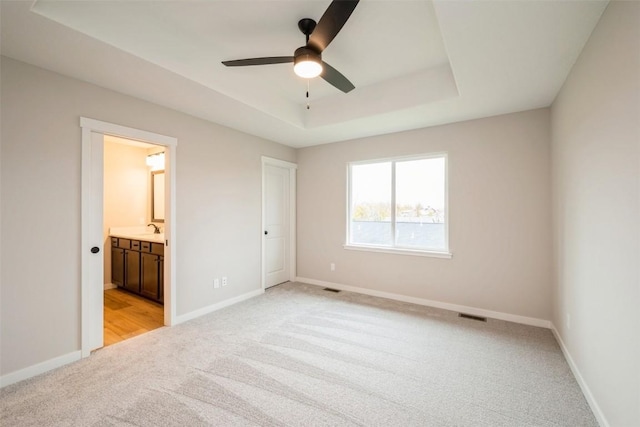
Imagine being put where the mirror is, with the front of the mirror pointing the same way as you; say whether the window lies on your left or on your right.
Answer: on your left

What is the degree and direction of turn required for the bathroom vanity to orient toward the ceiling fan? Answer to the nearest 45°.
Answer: approximately 45° to its left
